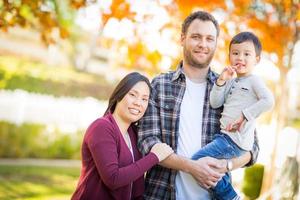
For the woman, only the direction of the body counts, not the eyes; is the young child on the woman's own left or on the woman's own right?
on the woman's own left

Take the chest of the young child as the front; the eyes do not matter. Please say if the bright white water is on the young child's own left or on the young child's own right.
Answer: on the young child's own right

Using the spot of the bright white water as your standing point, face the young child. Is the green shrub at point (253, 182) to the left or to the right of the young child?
left

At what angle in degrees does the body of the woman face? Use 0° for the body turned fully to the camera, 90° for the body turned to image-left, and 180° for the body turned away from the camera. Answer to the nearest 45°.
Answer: approximately 315°

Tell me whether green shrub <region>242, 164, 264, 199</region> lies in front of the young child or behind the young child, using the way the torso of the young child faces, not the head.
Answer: behind

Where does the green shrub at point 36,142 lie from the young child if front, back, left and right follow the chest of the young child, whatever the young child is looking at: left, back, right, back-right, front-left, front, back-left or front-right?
right

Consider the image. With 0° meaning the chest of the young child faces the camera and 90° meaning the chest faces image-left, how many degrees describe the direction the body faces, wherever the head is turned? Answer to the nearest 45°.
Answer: approximately 45°
